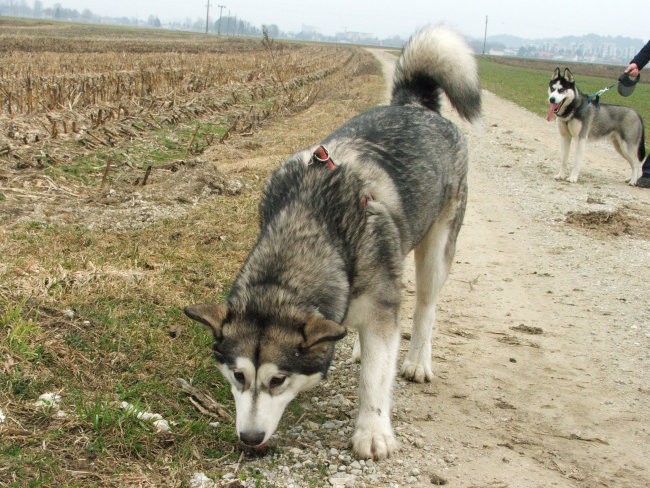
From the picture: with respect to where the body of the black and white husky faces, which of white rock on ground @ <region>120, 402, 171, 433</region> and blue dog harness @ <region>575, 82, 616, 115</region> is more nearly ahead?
the white rock on ground

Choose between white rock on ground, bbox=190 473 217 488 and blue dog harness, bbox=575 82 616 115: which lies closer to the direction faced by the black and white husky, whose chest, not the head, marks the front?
the white rock on ground

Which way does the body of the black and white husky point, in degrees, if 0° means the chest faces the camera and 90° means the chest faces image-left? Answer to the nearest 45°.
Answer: approximately 45°

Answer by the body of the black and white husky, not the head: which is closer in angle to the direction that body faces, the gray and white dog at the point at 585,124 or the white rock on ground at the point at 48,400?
the white rock on ground

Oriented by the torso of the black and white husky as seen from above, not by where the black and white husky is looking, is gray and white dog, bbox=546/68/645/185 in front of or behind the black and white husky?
behind

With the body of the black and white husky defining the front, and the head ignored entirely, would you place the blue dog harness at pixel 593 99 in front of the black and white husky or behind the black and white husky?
behind

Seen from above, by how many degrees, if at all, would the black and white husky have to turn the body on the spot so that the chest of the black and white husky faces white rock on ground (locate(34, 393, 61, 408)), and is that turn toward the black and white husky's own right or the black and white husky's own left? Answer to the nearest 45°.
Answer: approximately 45° to the black and white husky's own right
